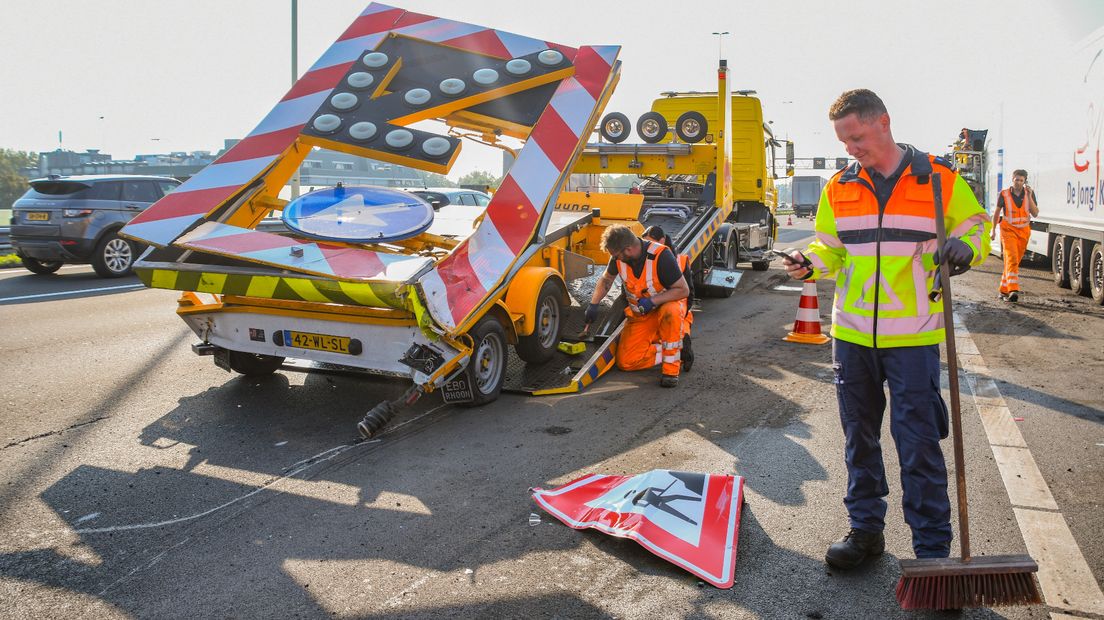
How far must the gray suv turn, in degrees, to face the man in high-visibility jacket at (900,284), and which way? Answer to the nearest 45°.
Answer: approximately 135° to its right

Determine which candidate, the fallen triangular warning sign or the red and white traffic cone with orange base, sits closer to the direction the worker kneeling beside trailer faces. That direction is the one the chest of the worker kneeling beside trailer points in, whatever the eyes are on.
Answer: the fallen triangular warning sign

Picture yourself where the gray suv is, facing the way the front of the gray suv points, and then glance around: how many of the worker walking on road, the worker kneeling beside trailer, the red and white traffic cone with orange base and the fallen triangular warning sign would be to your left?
0

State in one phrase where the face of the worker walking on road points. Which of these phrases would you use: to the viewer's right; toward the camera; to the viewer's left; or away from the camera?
toward the camera

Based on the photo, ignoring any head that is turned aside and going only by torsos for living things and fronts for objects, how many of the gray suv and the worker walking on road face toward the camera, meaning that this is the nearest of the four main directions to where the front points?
1

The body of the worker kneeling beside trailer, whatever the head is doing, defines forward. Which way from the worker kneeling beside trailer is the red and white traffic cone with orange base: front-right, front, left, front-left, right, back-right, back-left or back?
back

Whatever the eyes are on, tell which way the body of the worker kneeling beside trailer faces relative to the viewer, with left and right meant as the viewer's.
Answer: facing the viewer and to the left of the viewer

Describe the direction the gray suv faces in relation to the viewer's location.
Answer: facing away from the viewer and to the right of the viewer

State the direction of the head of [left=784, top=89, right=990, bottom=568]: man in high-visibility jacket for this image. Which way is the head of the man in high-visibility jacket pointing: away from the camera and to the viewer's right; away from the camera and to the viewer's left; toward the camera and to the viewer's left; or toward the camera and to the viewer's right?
toward the camera and to the viewer's left

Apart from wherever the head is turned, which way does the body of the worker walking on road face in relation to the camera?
toward the camera

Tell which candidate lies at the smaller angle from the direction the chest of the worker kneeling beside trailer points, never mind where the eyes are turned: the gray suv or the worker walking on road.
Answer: the gray suv

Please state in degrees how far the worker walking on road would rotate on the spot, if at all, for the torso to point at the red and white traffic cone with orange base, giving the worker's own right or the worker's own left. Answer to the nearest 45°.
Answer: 0° — they already face it

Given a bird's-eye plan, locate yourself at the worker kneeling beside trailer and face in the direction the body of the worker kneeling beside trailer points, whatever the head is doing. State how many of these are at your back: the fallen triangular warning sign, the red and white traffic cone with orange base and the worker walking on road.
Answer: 2

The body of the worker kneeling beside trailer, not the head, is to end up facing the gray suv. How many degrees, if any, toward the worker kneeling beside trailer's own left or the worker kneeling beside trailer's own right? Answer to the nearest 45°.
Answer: approximately 90° to the worker kneeling beside trailer's own right

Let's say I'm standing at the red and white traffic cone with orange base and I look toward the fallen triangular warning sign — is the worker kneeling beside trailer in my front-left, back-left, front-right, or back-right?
front-right

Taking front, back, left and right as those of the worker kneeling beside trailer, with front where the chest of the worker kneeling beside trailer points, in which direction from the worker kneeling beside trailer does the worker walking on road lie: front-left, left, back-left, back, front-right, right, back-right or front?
back

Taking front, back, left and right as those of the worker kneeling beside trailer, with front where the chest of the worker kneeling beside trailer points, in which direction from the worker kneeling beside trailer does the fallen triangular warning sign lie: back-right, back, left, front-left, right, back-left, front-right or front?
front-left

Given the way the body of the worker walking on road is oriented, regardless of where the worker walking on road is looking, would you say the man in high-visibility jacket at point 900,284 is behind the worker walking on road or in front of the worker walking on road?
in front
